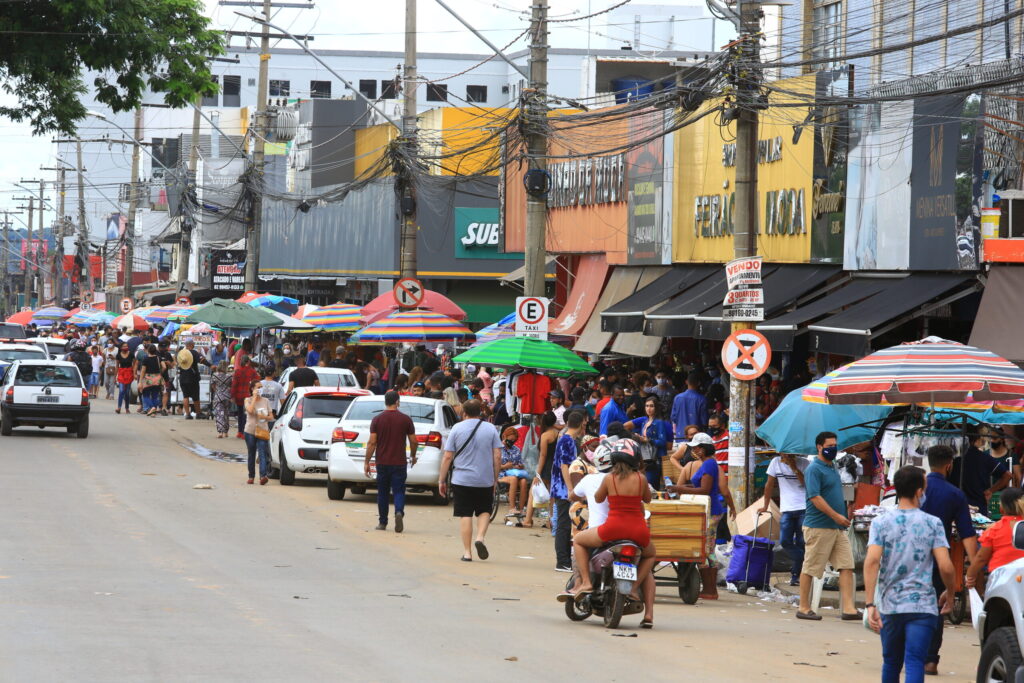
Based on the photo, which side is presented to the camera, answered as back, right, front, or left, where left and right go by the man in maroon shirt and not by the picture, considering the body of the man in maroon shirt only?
back

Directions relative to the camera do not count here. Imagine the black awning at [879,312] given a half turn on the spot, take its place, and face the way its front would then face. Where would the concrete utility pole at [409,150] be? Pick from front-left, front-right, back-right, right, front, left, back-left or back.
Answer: left

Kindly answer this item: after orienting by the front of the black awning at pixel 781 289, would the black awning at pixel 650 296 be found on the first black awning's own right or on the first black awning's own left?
on the first black awning's own right

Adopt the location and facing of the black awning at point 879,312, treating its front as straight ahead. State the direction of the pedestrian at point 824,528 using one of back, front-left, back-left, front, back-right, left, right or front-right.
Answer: front-left

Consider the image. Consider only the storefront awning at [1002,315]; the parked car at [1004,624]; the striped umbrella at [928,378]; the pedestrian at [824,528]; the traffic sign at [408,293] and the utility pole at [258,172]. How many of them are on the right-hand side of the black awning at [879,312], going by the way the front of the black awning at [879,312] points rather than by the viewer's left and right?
2

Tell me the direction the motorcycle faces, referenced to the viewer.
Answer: facing away from the viewer and to the left of the viewer

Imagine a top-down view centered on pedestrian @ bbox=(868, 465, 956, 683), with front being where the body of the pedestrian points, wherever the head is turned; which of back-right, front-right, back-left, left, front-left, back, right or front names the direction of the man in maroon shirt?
front-left

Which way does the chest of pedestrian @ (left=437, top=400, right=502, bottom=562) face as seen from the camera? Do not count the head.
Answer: away from the camera

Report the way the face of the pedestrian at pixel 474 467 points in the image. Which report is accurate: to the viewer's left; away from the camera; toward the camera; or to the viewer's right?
away from the camera

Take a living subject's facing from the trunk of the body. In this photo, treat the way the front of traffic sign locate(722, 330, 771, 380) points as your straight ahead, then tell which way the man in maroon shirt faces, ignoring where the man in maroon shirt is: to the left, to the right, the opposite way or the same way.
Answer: the opposite way

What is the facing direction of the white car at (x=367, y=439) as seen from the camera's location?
facing away from the viewer

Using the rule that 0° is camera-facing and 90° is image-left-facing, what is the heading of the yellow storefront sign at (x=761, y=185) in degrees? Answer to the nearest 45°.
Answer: approximately 45°

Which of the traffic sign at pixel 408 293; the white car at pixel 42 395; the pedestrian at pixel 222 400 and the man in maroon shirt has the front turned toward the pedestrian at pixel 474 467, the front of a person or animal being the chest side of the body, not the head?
the traffic sign
